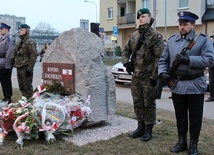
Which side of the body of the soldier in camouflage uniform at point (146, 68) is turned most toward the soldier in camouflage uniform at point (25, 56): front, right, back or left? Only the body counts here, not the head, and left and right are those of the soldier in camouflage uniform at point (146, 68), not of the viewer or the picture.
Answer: right

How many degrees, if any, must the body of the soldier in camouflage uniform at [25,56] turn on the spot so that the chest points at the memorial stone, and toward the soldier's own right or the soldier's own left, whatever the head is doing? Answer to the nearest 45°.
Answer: approximately 90° to the soldier's own left

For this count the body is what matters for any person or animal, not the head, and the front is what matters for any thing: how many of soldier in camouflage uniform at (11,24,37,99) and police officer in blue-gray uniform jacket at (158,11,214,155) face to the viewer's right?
0

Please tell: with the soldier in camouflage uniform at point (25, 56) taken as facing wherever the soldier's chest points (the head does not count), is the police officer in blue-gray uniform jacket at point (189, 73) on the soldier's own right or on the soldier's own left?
on the soldier's own left

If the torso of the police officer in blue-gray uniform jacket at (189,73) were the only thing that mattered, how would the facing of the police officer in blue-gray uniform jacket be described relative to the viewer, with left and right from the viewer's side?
facing the viewer and to the left of the viewer

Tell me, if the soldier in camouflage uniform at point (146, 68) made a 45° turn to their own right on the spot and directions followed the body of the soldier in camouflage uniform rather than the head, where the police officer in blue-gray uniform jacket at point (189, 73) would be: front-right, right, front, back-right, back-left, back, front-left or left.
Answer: back-left

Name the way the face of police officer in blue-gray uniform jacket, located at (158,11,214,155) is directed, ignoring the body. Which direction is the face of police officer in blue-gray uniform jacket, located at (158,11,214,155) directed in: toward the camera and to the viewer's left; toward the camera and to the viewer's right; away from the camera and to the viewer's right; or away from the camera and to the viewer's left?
toward the camera and to the viewer's left

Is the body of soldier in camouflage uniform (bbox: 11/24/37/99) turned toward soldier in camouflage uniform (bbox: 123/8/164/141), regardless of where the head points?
no

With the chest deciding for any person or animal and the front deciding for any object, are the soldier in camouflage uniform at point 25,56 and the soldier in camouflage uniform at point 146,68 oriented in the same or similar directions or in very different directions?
same or similar directions

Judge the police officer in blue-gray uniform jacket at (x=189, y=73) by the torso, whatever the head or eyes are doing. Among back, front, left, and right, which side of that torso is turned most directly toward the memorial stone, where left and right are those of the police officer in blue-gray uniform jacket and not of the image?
right

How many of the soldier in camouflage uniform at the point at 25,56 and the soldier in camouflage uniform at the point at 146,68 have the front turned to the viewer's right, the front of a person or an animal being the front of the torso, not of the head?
0
